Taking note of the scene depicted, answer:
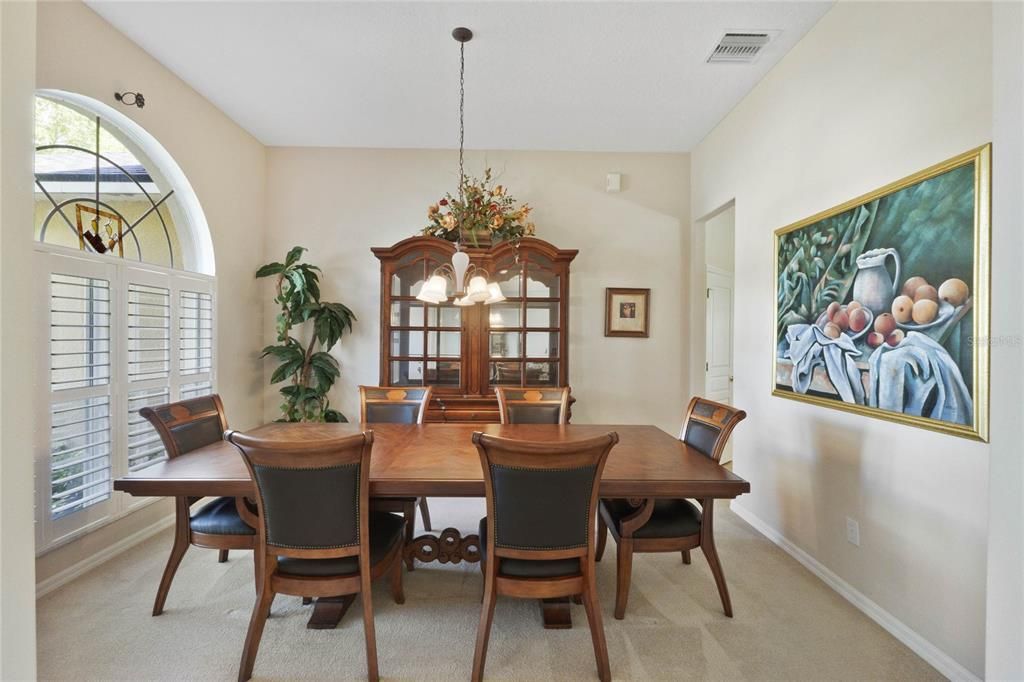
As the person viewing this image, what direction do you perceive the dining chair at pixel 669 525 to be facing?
facing to the left of the viewer

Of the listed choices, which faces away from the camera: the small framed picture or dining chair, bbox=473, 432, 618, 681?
the dining chair

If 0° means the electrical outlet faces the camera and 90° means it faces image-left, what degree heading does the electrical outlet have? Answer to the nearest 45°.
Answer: approximately 45°

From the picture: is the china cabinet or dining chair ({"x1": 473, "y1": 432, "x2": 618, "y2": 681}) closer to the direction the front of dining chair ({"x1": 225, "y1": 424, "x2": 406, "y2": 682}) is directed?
the china cabinet

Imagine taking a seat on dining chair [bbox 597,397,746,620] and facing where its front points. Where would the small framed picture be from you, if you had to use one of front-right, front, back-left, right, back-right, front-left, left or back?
right

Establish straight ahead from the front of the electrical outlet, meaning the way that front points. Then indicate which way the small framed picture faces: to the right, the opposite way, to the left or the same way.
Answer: to the left

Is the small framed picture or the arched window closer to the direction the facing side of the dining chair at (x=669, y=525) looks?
the arched window

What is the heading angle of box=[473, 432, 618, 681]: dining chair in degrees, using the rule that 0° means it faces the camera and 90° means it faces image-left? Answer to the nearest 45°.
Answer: approximately 180°

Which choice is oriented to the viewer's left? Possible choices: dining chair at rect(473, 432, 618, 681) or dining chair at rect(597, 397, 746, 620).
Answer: dining chair at rect(597, 397, 746, 620)

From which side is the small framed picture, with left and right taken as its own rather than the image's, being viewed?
front

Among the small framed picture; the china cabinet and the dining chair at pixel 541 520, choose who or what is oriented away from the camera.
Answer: the dining chair

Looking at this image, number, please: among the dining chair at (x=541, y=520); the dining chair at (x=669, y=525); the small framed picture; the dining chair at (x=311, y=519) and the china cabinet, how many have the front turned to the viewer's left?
1

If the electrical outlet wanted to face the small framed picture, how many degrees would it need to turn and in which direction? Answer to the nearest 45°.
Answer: approximately 90° to its right

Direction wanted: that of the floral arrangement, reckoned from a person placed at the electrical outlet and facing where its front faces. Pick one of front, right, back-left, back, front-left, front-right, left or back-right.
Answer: front-right

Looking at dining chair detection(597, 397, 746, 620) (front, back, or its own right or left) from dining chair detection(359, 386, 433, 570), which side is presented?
front

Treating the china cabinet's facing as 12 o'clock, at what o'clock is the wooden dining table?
The wooden dining table is roughly at 12 o'clock from the china cabinet.

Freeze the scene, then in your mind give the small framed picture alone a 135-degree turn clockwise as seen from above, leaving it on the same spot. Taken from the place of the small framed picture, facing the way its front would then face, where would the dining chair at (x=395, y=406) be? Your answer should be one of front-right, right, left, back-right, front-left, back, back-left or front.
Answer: left

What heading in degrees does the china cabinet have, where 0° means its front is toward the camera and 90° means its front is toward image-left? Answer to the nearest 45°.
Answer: approximately 0°
